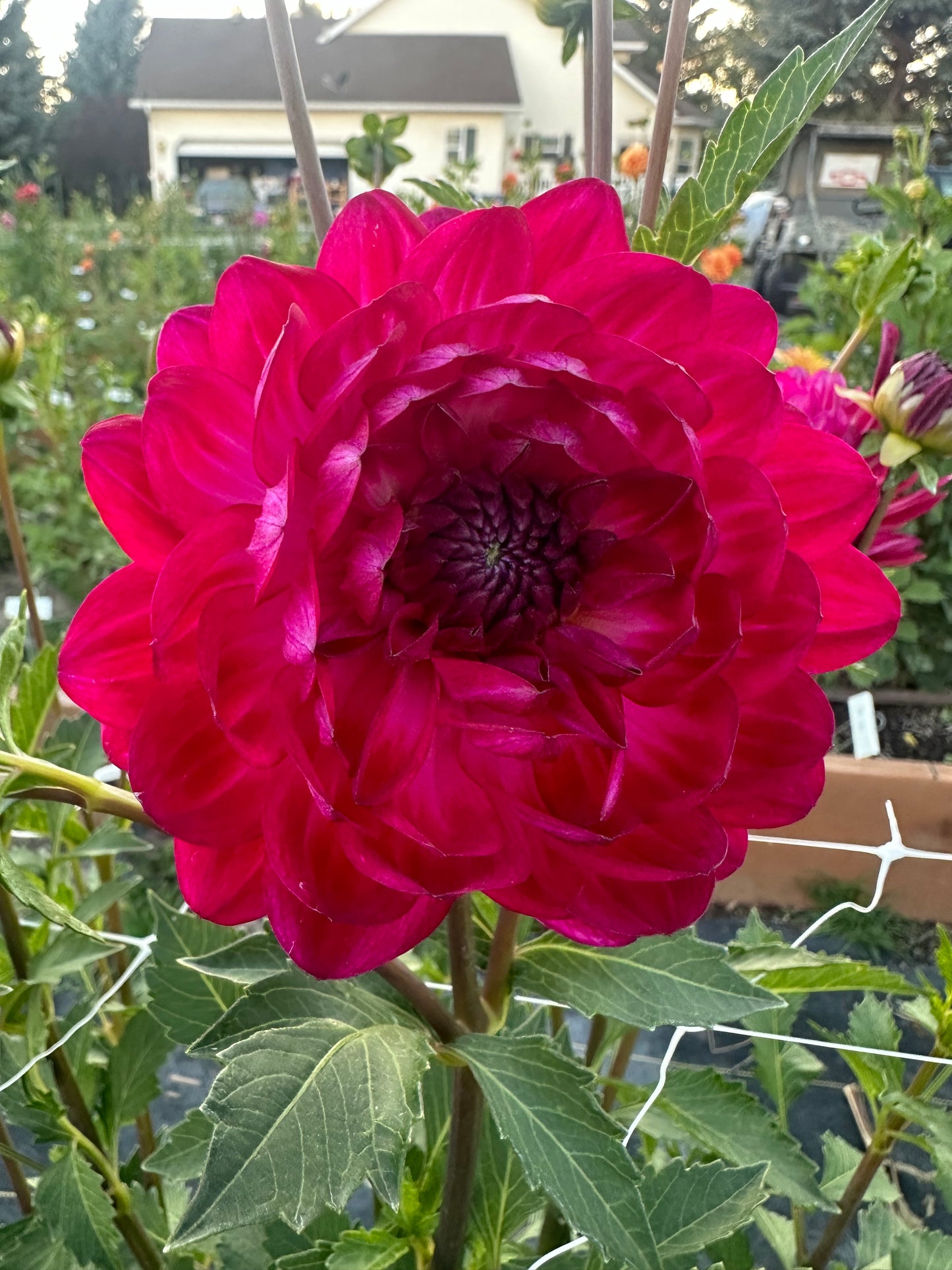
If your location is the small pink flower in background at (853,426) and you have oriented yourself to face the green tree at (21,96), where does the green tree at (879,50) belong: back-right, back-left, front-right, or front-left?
front-right

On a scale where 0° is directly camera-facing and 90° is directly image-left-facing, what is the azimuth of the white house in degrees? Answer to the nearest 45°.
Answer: approximately 0°

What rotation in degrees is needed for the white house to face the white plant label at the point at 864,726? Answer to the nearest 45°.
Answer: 0° — it already faces it

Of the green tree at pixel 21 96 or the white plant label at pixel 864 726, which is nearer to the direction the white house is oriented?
the white plant label

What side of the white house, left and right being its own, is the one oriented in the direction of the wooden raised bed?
front

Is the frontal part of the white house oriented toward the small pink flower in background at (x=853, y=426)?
yes

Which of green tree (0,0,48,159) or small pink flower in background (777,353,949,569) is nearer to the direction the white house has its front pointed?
the small pink flower in background

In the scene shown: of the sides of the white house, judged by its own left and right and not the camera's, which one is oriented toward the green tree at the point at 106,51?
right

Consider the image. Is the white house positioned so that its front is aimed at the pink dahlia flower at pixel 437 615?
yes

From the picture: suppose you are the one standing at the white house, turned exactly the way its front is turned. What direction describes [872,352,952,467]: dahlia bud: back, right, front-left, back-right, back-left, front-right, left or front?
front

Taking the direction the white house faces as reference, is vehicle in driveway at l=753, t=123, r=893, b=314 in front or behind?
in front
